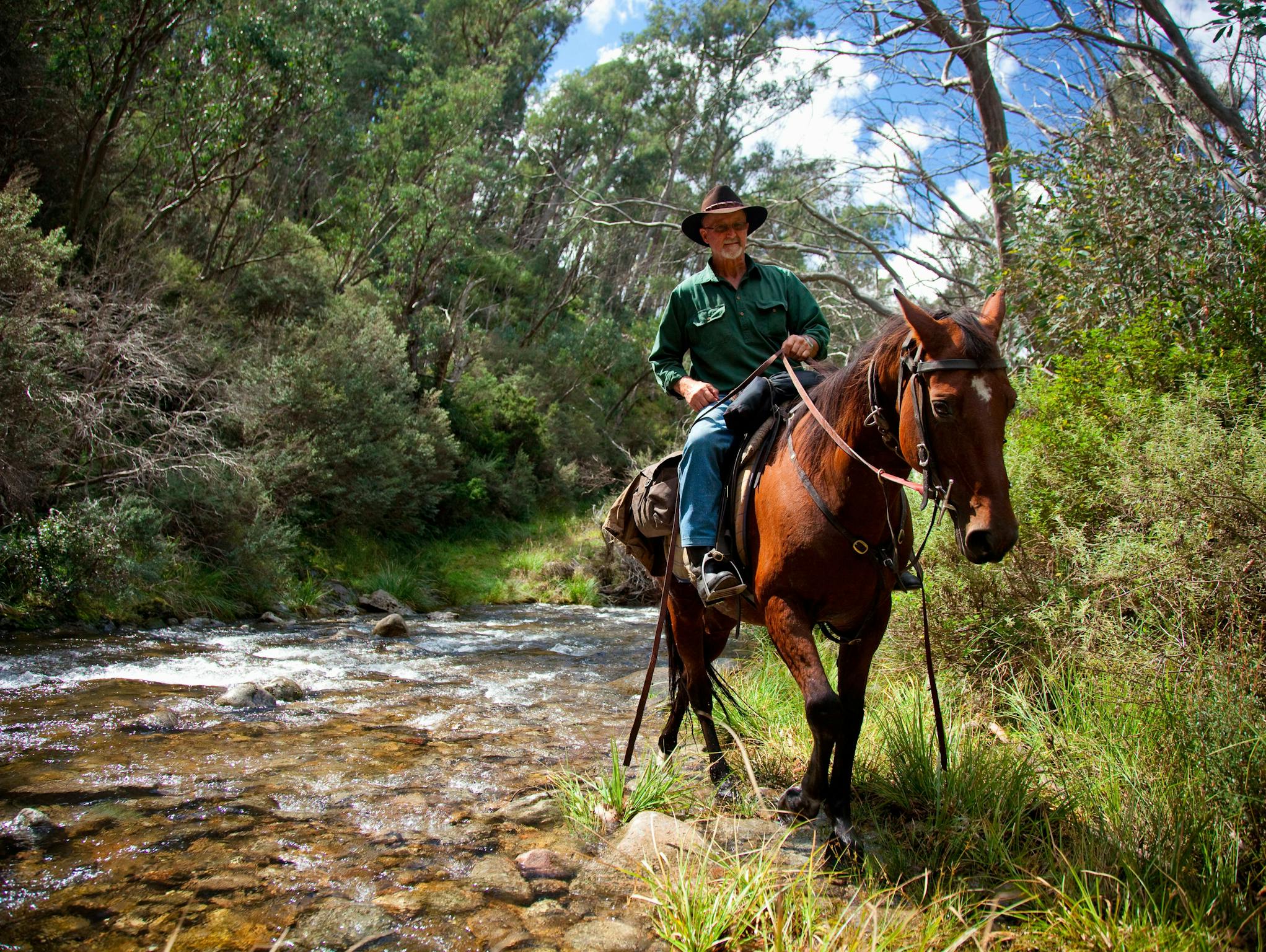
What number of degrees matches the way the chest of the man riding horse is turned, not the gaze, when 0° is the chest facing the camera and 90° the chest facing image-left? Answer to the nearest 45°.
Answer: approximately 315°

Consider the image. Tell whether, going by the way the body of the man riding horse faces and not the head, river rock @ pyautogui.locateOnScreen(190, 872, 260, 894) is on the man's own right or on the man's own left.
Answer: on the man's own right

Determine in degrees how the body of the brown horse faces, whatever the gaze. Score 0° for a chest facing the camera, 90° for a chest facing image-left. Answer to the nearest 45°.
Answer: approximately 315°

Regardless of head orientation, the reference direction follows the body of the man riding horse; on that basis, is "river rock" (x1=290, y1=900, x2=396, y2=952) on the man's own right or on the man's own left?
on the man's own right

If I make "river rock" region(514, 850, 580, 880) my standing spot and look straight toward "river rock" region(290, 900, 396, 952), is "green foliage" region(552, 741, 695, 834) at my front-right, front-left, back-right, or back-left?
back-right
